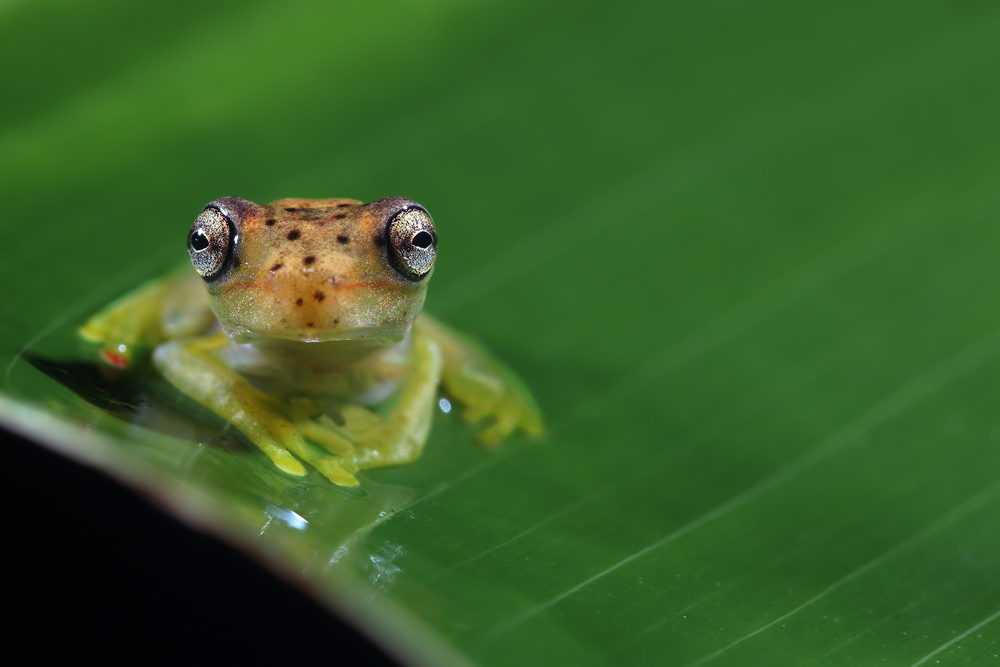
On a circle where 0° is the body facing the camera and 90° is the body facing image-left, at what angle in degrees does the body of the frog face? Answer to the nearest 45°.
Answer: approximately 0°
